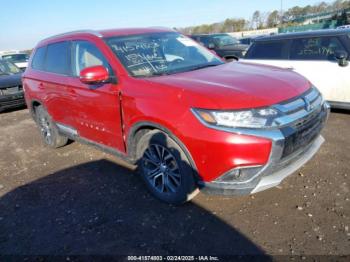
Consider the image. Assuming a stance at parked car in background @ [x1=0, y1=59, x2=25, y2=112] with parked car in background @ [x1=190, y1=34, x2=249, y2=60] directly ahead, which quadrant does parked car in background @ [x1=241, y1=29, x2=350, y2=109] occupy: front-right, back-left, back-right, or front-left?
front-right

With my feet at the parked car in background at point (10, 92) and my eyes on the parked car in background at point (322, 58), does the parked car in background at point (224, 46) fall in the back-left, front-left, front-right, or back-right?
front-left

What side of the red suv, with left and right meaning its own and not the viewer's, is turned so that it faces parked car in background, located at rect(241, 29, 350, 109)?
left

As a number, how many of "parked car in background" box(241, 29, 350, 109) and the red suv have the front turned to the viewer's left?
0

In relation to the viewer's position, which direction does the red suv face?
facing the viewer and to the right of the viewer

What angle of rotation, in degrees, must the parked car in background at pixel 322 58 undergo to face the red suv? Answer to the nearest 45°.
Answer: approximately 90° to its right

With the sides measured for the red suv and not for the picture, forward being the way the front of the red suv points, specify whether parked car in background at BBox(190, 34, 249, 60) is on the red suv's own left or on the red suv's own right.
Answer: on the red suv's own left

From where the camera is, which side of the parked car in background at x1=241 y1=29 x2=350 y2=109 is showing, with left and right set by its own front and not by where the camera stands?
right

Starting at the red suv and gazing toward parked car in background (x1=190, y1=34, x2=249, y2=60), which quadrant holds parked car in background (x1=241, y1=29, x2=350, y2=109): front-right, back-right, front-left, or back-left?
front-right

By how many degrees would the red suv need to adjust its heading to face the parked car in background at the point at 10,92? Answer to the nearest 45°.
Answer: approximately 180°

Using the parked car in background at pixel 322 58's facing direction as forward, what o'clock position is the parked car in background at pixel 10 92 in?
the parked car in background at pixel 10 92 is roughly at 6 o'clock from the parked car in background at pixel 322 58.
